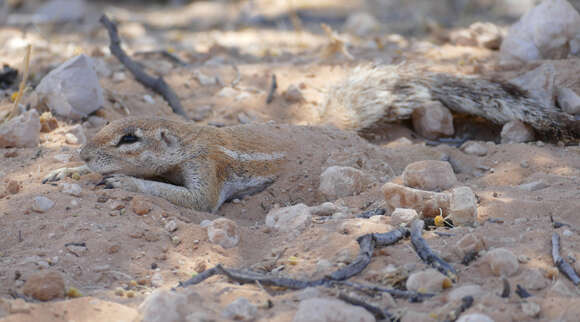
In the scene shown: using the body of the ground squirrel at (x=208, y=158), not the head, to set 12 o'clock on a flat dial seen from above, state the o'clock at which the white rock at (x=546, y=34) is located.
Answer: The white rock is roughly at 5 o'clock from the ground squirrel.

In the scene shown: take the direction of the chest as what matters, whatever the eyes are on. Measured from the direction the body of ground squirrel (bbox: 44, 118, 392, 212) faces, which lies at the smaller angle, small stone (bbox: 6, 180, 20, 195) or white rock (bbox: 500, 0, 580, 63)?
the small stone

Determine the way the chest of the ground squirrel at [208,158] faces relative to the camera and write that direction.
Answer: to the viewer's left

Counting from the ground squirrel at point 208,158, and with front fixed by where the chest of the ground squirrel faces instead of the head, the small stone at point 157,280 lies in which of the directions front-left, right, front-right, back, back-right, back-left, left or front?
left

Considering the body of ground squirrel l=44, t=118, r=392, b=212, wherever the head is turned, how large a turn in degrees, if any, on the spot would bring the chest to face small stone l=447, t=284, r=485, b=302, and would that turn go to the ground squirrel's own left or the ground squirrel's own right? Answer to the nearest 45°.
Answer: approximately 135° to the ground squirrel's own left

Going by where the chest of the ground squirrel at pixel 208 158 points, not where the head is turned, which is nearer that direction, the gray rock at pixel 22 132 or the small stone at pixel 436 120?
the gray rock

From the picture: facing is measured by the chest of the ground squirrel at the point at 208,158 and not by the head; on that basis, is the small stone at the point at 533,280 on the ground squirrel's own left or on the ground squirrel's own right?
on the ground squirrel's own left

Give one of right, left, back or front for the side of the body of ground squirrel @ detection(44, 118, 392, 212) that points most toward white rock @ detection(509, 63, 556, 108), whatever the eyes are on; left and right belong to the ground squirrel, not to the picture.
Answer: back

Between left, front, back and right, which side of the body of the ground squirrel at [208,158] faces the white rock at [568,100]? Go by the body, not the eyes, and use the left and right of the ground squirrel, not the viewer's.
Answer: back

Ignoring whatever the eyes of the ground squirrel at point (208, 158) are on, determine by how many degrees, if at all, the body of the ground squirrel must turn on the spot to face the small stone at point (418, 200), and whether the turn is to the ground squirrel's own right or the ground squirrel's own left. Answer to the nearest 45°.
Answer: approximately 135° to the ground squirrel's own left

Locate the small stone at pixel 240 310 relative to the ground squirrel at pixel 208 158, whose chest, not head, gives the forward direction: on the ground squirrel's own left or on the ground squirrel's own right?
on the ground squirrel's own left
